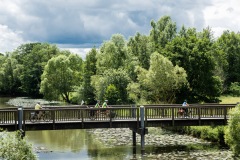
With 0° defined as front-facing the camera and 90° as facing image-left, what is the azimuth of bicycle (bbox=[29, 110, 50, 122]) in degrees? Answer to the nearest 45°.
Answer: approximately 270°

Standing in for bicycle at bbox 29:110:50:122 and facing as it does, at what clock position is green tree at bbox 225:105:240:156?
The green tree is roughly at 1 o'clock from the bicycle.

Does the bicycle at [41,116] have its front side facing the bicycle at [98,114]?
yes
